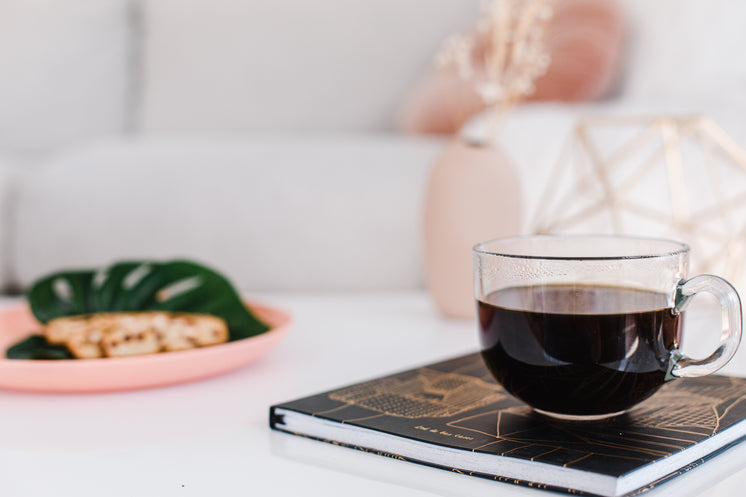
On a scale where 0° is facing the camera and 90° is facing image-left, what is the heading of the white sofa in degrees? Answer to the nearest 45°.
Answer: approximately 0°

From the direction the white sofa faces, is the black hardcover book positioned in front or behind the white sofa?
in front

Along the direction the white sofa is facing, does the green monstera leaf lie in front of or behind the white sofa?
in front

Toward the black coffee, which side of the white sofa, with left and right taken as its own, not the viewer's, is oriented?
front

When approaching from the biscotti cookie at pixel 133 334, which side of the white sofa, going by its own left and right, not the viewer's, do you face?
front

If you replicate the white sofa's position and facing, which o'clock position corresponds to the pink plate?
The pink plate is roughly at 12 o'clock from the white sofa.
